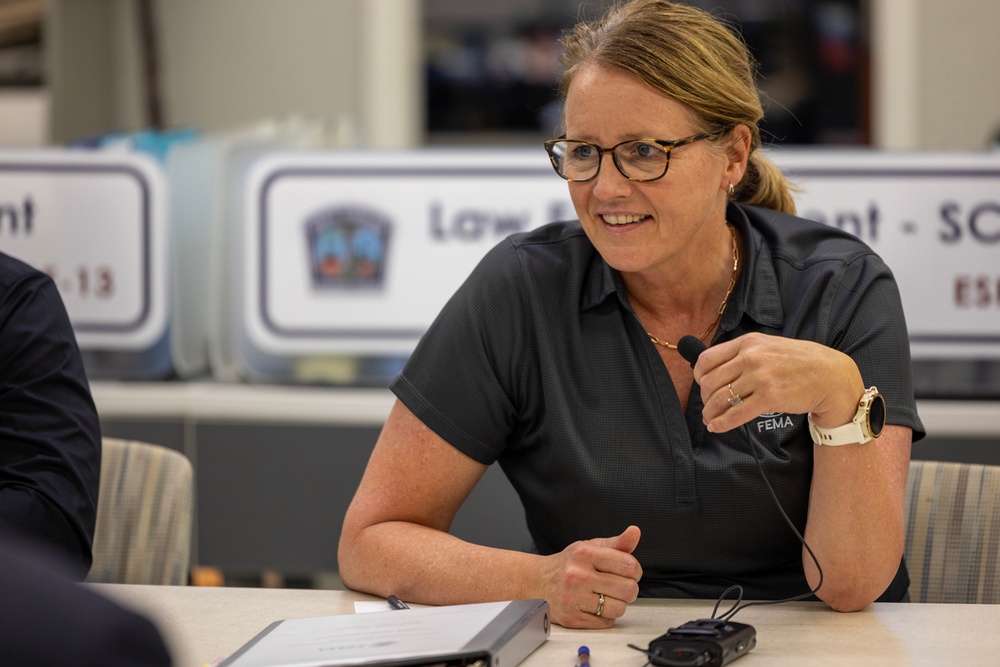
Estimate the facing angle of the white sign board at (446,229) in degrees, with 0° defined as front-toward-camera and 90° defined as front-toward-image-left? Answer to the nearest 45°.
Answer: approximately 0°

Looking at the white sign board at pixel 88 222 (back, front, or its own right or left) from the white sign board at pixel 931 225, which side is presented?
left

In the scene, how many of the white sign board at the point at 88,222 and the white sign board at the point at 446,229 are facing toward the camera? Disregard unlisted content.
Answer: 2

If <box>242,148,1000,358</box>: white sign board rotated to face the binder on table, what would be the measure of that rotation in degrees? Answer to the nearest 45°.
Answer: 0° — it already faces it

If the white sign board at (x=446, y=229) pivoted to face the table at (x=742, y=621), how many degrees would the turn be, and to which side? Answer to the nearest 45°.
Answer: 0° — it already faces it

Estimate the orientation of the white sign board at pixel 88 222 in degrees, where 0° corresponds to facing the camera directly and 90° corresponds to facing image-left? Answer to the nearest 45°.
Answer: approximately 0°

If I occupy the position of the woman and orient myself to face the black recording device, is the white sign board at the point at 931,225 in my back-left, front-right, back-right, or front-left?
back-left
